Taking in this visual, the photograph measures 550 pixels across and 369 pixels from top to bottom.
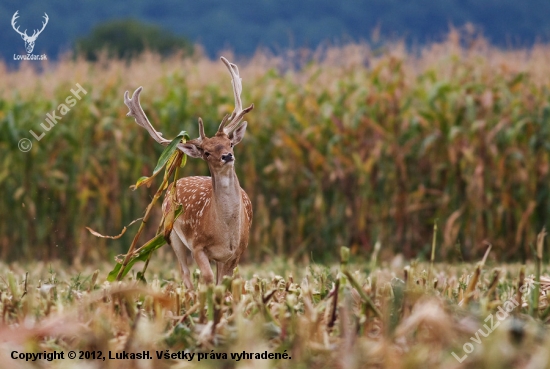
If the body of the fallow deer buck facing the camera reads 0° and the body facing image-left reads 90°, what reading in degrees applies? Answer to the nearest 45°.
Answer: approximately 315°
